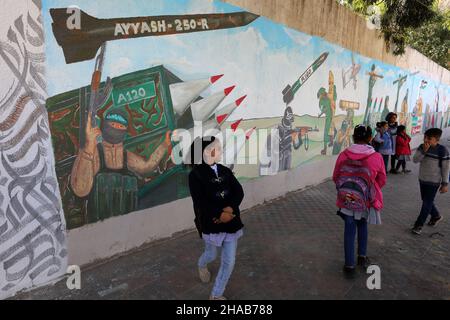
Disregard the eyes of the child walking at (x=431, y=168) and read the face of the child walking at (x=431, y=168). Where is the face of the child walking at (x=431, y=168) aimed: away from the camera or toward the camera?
toward the camera

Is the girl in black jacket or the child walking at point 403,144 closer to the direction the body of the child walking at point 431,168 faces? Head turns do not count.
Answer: the girl in black jacket

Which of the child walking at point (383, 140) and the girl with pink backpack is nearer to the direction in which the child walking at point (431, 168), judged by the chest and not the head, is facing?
the girl with pink backpack

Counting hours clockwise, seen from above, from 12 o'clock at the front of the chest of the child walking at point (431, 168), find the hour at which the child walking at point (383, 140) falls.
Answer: the child walking at point (383, 140) is roughly at 4 o'clock from the child walking at point (431, 168).

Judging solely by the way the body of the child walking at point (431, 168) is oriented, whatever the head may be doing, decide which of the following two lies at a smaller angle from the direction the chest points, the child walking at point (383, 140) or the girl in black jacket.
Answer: the girl in black jacket

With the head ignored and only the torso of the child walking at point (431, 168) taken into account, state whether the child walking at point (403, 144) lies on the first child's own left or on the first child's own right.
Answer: on the first child's own right

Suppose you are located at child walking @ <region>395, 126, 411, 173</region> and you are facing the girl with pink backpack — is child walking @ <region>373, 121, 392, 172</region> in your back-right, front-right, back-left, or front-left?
front-right

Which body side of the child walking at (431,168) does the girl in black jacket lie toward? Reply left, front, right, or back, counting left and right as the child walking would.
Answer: front

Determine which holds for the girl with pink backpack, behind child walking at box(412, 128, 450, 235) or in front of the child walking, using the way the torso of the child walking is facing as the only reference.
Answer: in front

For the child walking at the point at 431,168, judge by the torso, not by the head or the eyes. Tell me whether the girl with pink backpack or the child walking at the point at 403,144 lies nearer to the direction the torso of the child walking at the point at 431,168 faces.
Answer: the girl with pink backpack

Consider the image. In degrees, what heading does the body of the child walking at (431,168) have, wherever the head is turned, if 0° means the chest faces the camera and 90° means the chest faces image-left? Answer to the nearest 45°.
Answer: approximately 45°
